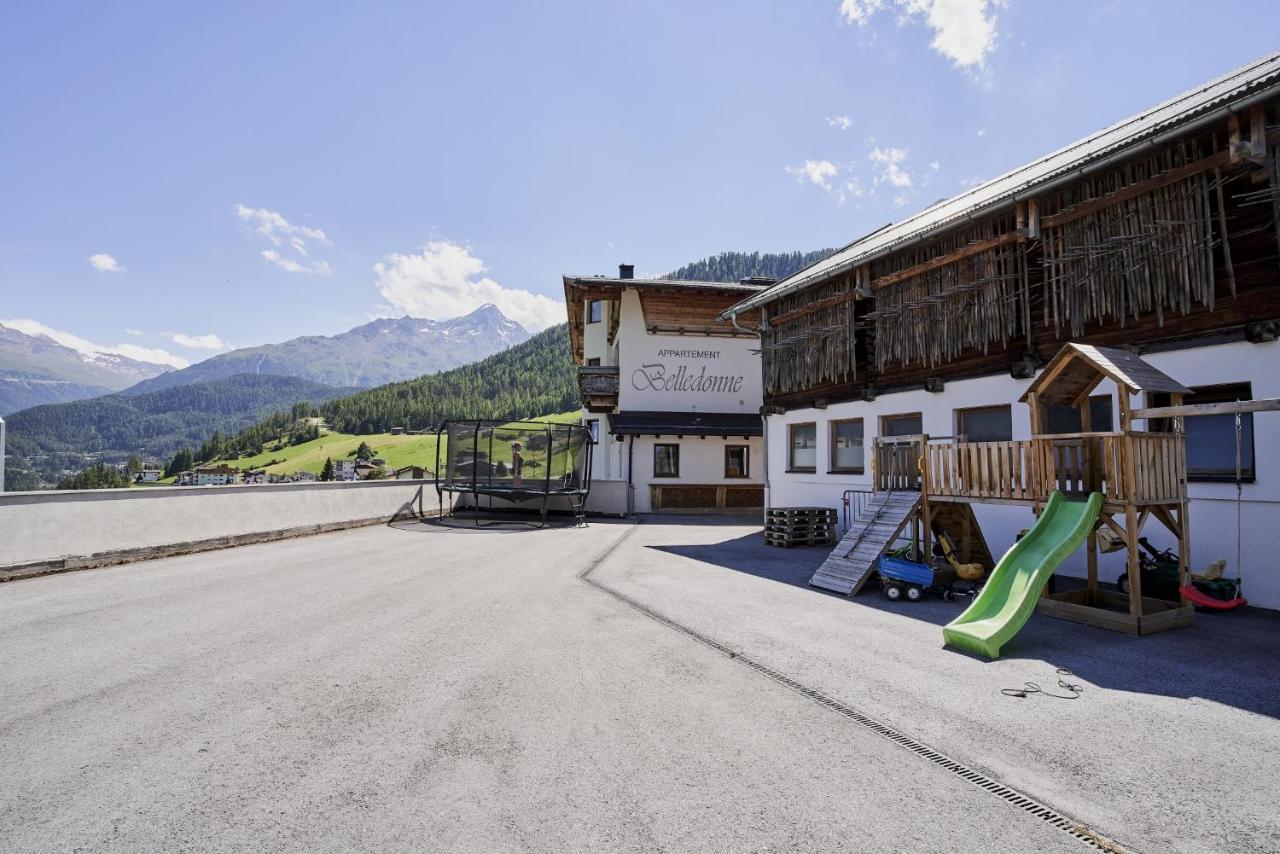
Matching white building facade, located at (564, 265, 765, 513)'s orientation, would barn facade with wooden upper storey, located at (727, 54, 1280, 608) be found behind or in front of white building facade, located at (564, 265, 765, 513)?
in front

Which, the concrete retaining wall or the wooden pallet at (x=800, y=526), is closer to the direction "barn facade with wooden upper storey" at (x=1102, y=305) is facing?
the concrete retaining wall

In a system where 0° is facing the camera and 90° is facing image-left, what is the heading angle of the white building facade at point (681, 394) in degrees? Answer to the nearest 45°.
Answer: approximately 0°

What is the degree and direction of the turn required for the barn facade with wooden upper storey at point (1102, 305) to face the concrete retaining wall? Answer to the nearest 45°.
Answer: approximately 45° to its right

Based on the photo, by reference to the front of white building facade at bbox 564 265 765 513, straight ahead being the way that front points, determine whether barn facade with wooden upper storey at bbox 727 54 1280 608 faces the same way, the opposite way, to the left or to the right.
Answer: to the right

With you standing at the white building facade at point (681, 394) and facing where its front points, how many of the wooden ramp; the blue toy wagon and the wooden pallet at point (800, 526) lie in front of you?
3

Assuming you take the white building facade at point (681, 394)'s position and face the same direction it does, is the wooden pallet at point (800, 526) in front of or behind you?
in front
